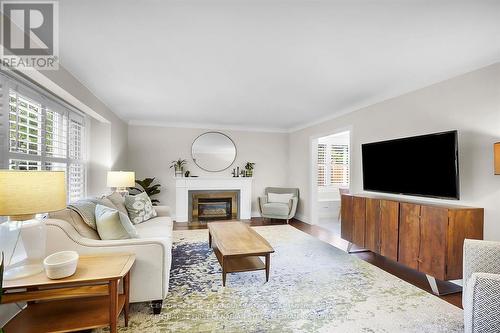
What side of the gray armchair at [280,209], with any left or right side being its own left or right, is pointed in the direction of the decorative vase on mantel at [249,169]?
right

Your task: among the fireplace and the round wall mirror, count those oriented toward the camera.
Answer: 2

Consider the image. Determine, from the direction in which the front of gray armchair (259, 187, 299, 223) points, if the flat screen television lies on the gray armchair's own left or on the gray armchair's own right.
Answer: on the gray armchair's own left

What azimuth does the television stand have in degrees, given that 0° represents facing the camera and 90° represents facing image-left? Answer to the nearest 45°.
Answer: approximately 45°

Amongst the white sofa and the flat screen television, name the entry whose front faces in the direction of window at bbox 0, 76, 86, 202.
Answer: the flat screen television

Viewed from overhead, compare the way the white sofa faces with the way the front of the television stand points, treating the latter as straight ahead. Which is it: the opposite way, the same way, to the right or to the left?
the opposite way

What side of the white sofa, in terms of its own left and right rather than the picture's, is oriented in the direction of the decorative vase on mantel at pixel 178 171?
left

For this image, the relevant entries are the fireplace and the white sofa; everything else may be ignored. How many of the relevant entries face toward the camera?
1
